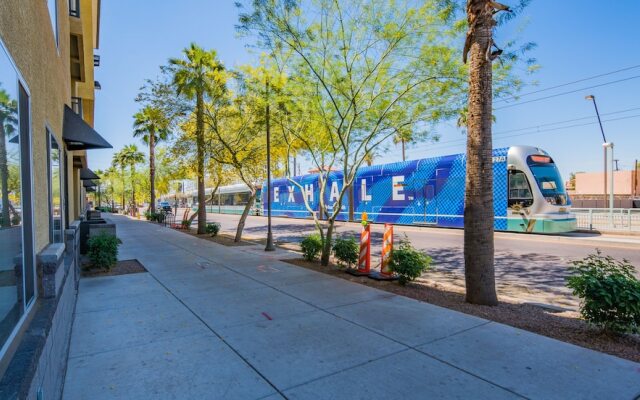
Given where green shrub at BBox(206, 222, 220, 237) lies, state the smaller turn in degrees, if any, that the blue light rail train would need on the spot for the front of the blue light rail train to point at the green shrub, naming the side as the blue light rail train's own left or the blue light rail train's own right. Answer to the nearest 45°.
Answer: approximately 135° to the blue light rail train's own right

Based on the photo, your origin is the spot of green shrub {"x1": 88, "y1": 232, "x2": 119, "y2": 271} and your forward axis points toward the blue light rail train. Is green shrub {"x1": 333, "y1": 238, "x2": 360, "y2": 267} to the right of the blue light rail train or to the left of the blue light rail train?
right

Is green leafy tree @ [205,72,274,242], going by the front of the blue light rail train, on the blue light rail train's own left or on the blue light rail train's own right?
on the blue light rail train's own right

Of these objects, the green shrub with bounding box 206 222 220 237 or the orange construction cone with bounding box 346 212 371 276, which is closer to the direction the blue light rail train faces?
the orange construction cone

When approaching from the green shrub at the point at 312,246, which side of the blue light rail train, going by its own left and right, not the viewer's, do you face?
right

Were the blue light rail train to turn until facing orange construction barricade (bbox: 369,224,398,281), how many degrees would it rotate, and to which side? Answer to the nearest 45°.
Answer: approximately 45° to its right

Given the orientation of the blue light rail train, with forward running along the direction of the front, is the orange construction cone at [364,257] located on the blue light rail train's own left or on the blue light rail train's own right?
on the blue light rail train's own right

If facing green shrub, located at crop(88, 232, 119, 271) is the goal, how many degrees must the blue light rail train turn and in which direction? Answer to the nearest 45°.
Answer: approximately 90° to its right

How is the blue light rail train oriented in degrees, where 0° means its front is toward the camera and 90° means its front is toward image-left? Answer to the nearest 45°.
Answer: approximately 315°

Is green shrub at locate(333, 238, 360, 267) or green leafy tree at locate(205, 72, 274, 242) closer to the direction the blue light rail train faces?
the green shrub

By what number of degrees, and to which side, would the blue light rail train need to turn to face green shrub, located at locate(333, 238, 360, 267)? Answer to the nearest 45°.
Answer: approximately 45° to its right
